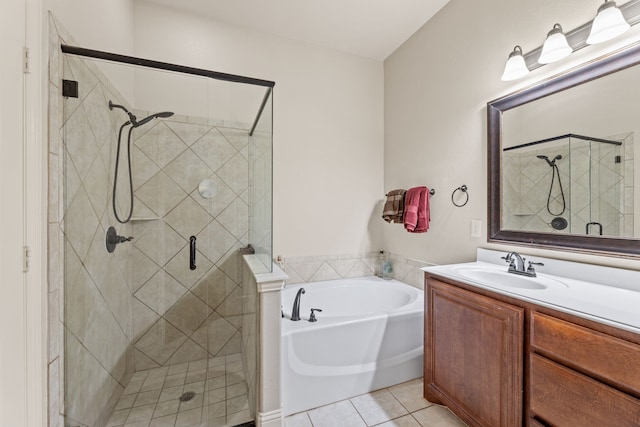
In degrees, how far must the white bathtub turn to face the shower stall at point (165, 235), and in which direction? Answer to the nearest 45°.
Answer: approximately 135° to its right

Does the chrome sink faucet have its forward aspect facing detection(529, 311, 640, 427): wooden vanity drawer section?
no

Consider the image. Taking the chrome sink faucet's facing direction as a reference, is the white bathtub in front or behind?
in front

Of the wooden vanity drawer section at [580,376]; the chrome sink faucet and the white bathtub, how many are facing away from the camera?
0

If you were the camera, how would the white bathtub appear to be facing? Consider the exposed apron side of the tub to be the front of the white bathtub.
facing the viewer and to the right of the viewer

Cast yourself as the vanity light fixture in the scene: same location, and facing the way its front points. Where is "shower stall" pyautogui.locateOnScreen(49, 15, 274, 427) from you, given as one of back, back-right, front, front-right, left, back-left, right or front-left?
front

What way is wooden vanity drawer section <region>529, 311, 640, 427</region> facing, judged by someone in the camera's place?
facing the viewer and to the left of the viewer

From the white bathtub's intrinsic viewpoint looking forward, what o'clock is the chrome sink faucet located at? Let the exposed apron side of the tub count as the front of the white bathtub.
The chrome sink faucet is roughly at 11 o'clock from the white bathtub.

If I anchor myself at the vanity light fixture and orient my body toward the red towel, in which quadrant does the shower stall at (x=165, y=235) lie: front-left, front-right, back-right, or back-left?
front-left

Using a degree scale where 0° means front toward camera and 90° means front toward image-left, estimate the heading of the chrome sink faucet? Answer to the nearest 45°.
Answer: approximately 45°

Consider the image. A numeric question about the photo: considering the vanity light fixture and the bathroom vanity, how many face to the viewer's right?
0

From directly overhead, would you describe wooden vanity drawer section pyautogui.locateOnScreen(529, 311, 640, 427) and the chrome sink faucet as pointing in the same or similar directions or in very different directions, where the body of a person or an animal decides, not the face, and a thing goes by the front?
same or similar directions

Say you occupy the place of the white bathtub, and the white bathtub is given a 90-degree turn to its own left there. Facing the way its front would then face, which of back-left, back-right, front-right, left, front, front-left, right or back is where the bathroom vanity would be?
right

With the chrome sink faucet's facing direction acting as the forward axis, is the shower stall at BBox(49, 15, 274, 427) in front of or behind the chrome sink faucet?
in front
